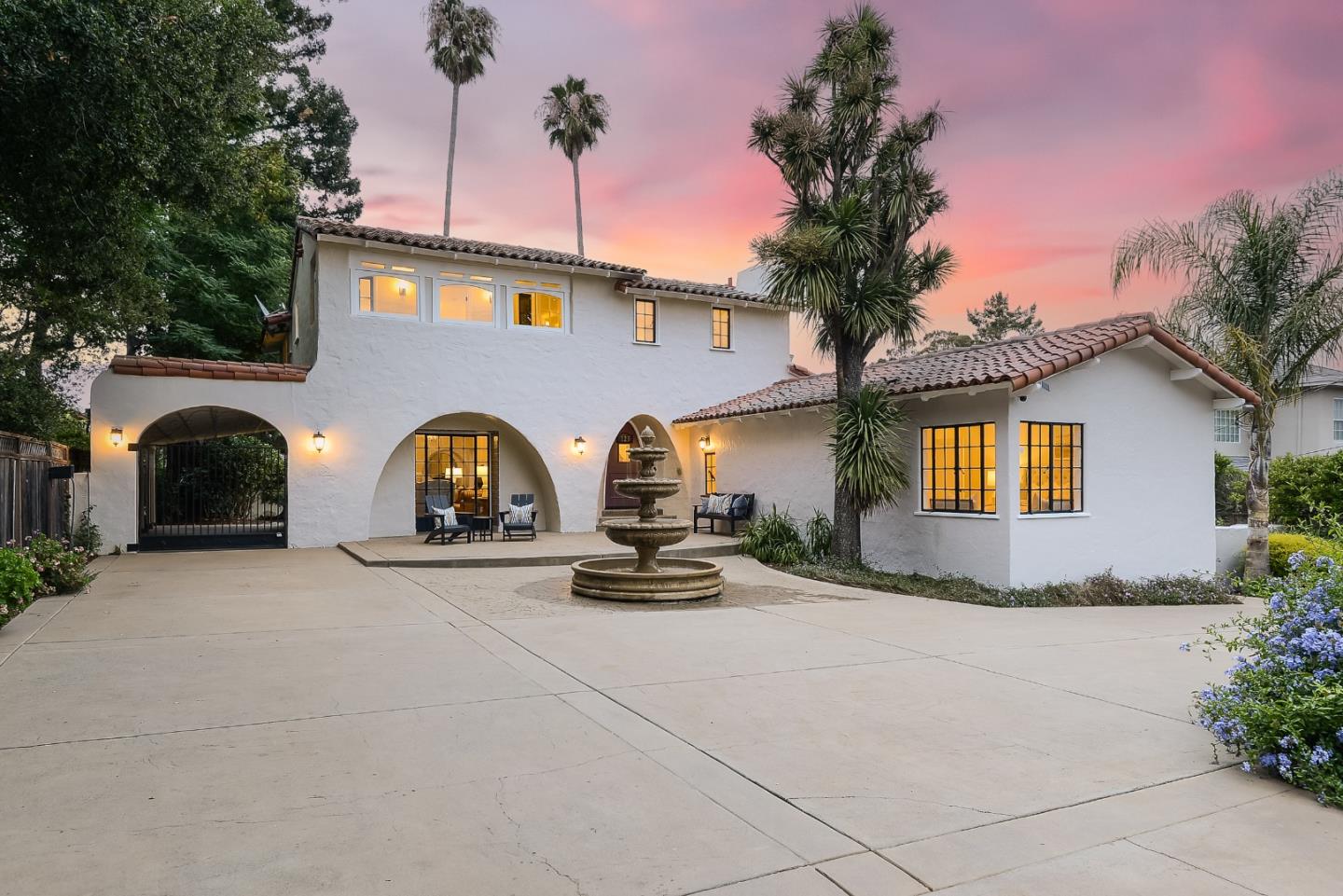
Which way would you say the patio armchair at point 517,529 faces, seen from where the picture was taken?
facing the viewer

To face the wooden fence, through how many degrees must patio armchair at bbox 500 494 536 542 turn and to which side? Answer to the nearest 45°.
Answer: approximately 45° to its right

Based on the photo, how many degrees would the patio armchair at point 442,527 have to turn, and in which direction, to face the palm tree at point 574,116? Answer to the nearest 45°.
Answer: approximately 135° to its left

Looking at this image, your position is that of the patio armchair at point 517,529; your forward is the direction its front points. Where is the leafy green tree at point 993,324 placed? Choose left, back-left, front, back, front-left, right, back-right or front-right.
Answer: back-left

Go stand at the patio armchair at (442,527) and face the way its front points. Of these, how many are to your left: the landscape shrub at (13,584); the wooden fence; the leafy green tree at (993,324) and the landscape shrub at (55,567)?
1

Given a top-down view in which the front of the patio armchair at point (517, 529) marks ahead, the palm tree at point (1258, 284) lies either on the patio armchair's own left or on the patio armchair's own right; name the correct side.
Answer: on the patio armchair's own left

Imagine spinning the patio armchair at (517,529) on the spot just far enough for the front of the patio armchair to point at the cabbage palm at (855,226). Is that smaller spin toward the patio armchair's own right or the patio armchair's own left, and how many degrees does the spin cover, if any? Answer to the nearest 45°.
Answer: approximately 45° to the patio armchair's own left

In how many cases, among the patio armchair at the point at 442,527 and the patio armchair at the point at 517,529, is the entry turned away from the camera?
0

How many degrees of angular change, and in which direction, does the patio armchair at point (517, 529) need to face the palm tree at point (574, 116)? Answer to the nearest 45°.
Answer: approximately 180°
